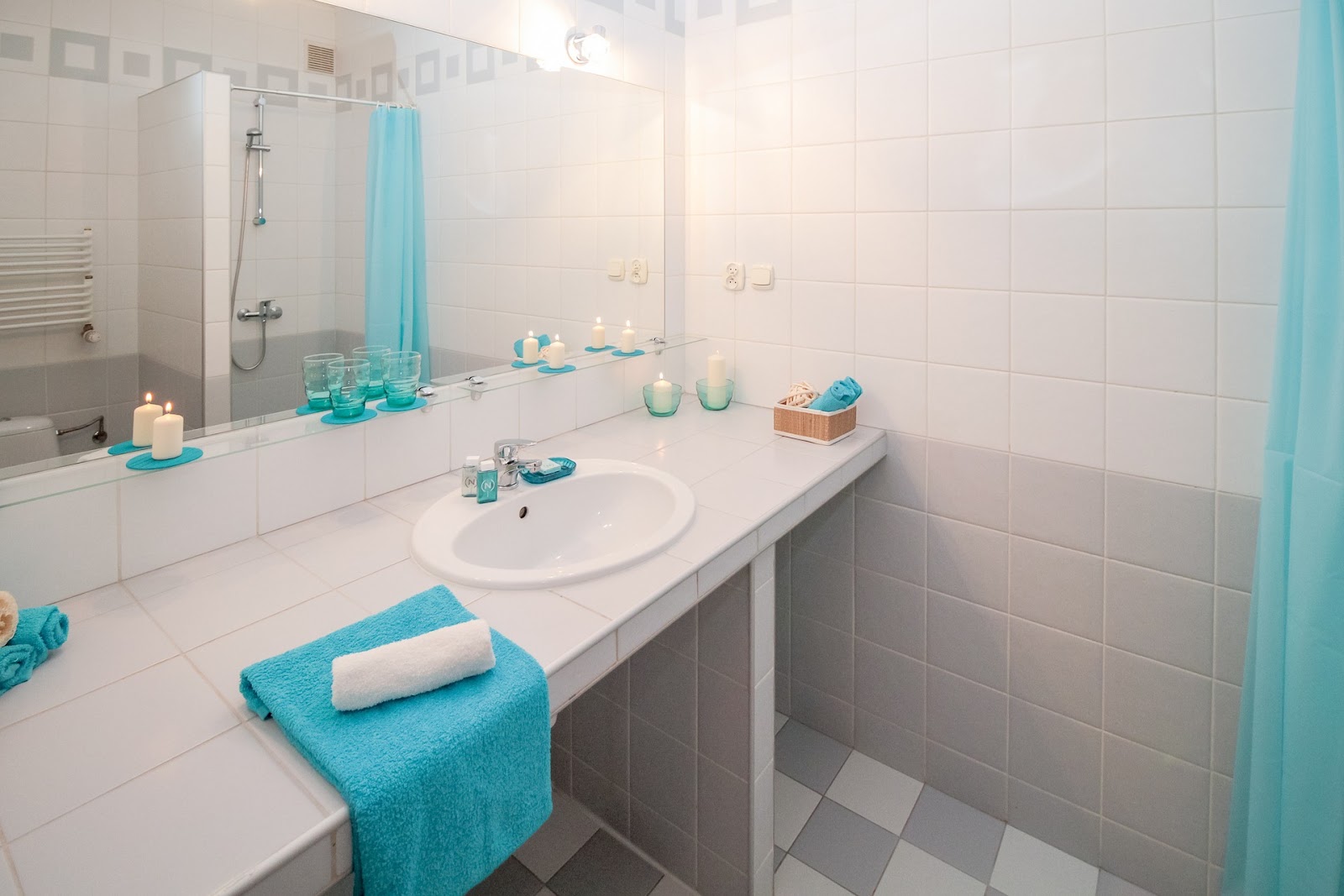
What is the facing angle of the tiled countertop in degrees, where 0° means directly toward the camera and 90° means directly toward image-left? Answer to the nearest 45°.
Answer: approximately 315°

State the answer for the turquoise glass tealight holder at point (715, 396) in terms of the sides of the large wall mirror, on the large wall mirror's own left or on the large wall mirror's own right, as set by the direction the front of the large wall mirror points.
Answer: on the large wall mirror's own left

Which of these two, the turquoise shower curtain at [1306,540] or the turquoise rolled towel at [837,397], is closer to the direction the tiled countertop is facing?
the turquoise shower curtain

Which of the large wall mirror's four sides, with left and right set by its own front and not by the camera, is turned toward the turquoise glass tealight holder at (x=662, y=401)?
left
